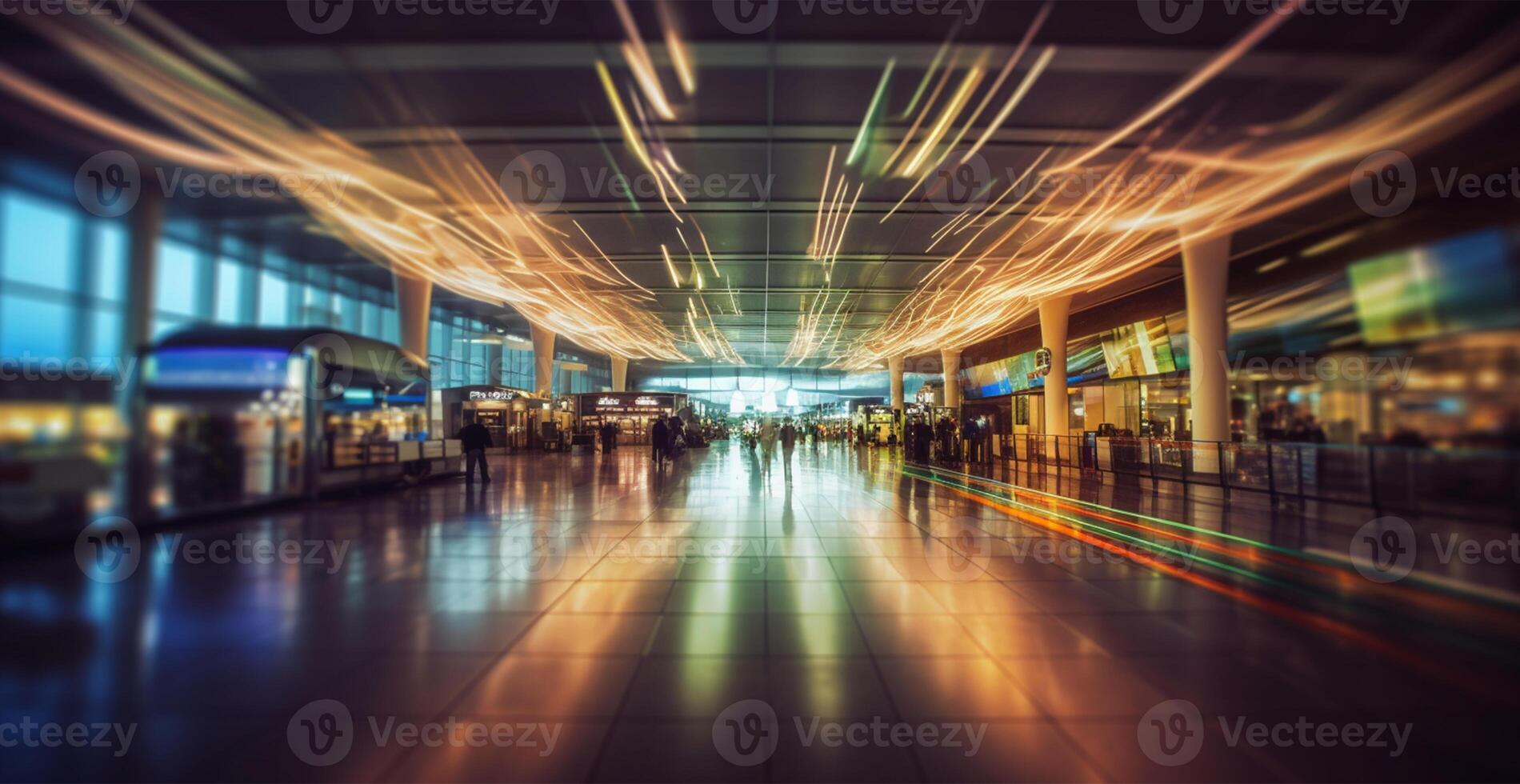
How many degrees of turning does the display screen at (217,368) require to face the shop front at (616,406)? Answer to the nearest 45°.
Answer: approximately 135° to its left

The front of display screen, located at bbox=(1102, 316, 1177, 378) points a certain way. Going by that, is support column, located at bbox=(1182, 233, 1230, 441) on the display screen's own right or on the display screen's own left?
on the display screen's own left

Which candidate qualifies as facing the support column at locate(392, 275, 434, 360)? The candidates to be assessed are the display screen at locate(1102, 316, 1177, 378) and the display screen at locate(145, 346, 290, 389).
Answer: the display screen at locate(1102, 316, 1177, 378)

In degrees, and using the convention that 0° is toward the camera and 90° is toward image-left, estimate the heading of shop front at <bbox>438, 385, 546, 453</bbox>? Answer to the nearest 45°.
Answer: approximately 0°

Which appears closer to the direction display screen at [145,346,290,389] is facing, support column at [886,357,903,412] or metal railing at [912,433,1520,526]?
the metal railing

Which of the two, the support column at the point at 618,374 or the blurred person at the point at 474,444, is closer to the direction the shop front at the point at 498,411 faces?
the blurred person

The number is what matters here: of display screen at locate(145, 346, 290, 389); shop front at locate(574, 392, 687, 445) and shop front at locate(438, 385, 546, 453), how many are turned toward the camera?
3

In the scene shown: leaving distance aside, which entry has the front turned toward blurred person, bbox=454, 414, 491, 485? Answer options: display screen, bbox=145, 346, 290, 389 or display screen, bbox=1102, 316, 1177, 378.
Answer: display screen, bbox=1102, 316, 1177, 378

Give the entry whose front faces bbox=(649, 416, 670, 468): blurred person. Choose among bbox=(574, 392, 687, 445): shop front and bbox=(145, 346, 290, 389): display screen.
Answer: the shop front

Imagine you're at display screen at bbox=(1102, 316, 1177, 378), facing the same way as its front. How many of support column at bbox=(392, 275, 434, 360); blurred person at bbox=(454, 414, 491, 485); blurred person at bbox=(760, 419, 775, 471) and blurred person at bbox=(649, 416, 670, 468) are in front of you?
4

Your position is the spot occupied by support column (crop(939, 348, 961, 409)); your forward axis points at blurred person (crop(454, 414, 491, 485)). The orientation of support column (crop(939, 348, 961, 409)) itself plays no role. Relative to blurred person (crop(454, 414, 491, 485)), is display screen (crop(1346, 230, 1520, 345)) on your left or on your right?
left

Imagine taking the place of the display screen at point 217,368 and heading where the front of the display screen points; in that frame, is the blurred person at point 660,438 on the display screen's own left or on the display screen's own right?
on the display screen's own left
